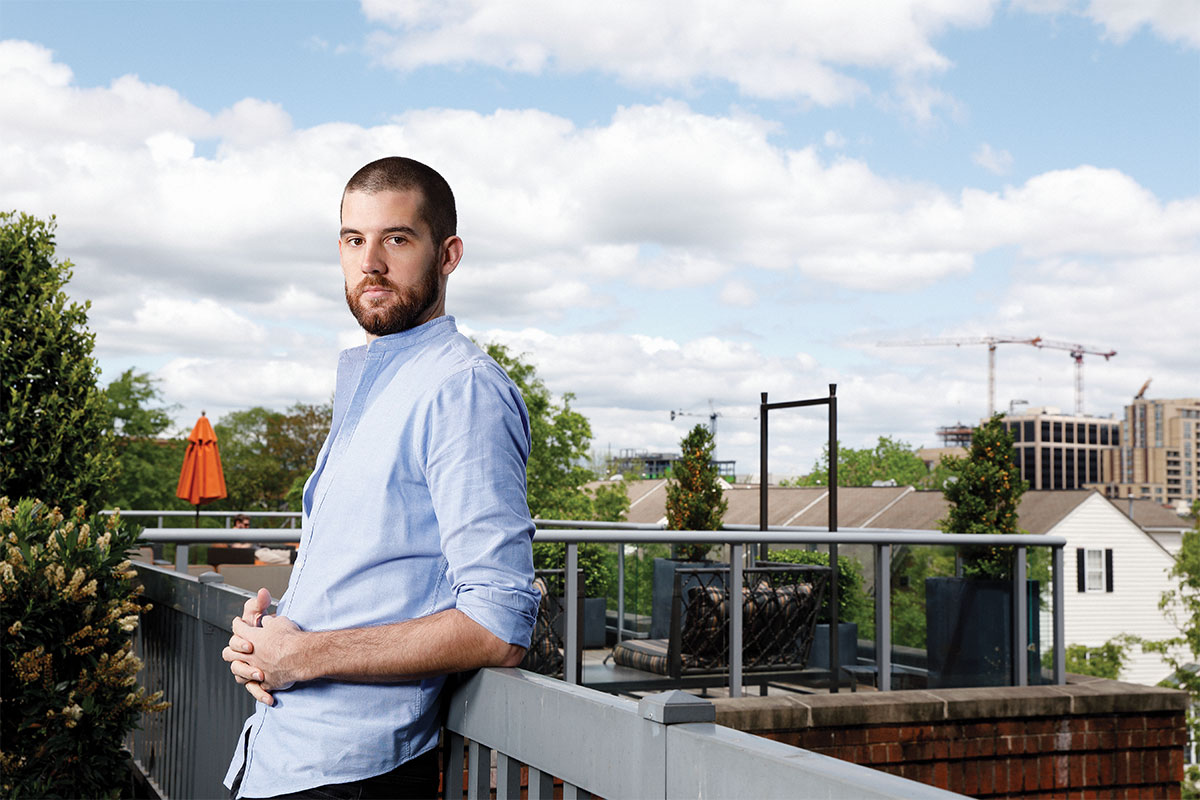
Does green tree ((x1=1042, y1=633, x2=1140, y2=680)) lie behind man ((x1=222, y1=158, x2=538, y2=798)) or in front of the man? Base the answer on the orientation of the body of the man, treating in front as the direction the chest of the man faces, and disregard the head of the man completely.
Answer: behind

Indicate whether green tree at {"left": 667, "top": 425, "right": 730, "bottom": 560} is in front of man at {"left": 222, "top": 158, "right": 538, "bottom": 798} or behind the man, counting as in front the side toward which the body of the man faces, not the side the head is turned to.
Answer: behind

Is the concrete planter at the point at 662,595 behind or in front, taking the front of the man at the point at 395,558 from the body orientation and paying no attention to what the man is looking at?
behind

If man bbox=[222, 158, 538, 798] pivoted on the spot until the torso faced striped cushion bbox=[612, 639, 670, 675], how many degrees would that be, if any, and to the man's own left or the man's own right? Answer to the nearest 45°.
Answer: approximately 135° to the man's own right

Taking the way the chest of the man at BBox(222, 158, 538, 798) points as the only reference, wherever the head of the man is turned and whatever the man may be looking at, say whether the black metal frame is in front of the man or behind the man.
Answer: behind

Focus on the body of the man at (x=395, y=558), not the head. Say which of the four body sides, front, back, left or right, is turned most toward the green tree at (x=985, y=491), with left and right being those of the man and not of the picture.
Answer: back

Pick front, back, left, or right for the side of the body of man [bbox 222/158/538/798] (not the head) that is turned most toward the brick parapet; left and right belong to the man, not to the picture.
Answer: back

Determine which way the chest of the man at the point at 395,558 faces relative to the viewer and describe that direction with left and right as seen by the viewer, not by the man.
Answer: facing the viewer and to the left of the viewer
